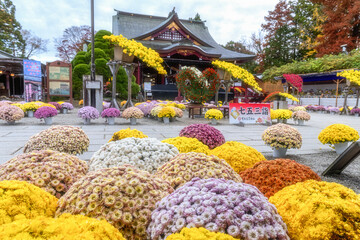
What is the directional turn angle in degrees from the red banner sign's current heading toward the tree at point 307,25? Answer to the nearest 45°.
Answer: approximately 180°

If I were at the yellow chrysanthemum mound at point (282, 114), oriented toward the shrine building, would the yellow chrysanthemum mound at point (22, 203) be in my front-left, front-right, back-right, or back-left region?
back-left

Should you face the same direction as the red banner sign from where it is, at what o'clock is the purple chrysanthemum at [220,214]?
The purple chrysanthemum is roughly at 12 o'clock from the red banner sign.

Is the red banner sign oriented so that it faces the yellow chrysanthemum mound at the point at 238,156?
yes

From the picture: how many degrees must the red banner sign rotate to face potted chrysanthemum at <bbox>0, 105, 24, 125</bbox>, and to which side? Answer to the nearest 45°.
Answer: approximately 45° to its right

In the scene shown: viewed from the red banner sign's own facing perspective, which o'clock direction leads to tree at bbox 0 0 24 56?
The tree is roughly at 4 o'clock from the red banner sign.

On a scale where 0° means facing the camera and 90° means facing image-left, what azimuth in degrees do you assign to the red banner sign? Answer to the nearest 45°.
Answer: approximately 0°

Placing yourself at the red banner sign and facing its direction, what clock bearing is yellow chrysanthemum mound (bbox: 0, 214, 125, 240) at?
The yellow chrysanthemum mound is roughly at 12 o'clock from the red banner sign.

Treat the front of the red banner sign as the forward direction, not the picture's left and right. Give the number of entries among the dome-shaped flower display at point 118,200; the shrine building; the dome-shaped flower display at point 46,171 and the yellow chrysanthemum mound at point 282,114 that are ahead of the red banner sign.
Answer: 2

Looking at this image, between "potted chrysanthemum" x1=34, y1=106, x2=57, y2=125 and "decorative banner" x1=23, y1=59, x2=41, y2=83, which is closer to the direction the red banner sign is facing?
the potted chrysanthemum

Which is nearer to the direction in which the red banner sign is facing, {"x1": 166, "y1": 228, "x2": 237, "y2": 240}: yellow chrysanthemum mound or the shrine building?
the yellow chrysanthemum mound

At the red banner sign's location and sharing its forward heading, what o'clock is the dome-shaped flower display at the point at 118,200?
The dome-shaped flower display is roughly at 12 o'clock from the red banner sign.

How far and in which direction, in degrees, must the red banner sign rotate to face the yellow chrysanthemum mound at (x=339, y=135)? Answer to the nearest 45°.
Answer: approximately 45° to its left

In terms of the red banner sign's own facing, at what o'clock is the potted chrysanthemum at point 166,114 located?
The potted chrysanthemum is roughly at 3 o'clock from the red banner sign.
